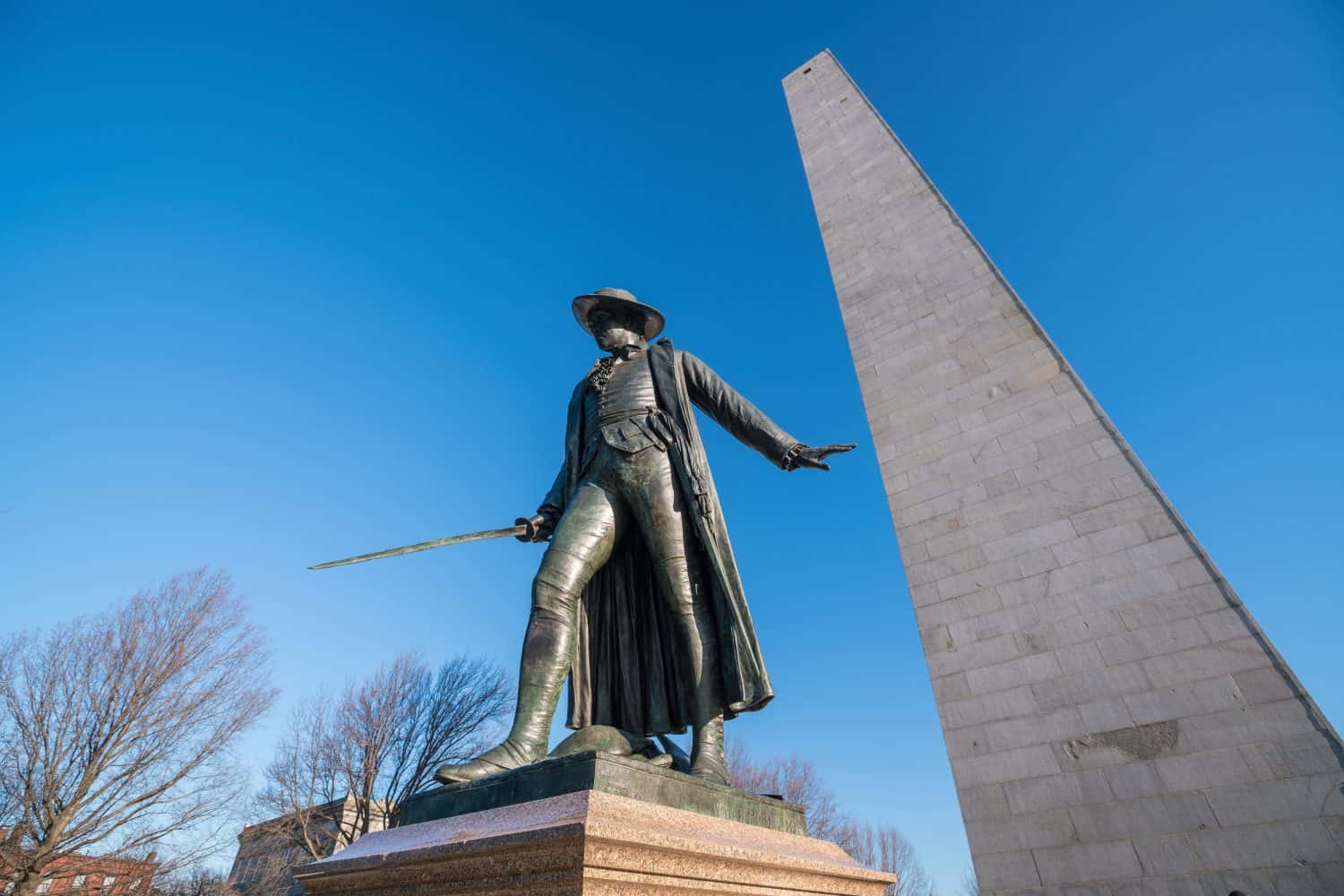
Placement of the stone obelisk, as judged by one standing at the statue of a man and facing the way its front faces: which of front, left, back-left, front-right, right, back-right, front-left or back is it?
back

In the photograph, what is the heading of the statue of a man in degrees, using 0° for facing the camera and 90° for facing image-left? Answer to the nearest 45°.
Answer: approximately 45°

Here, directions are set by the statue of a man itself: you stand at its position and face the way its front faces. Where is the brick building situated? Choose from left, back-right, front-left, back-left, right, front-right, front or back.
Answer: right

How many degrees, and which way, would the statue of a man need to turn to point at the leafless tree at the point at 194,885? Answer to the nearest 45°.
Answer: approximately 90° to its right
